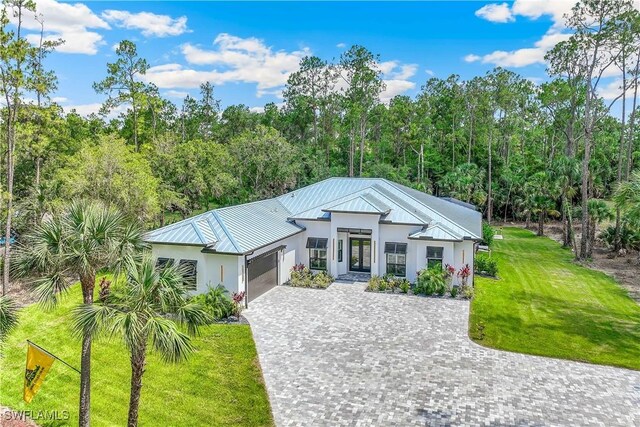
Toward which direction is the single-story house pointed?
toward the camera

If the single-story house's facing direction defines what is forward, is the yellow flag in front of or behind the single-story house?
in front

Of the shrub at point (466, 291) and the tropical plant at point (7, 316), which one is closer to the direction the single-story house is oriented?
the tropical plant

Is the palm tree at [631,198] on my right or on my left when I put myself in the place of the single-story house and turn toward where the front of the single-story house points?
on my left

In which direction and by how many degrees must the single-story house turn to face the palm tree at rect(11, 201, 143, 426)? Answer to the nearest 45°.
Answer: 0° — it already faces it

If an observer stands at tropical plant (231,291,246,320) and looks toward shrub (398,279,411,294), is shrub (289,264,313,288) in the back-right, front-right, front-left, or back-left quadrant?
front-left

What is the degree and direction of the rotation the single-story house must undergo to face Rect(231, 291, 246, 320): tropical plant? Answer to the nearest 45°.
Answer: approximately 45° to its right

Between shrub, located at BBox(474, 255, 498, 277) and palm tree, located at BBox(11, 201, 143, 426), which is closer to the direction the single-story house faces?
the palm tree

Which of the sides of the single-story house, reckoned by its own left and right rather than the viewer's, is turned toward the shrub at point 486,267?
left

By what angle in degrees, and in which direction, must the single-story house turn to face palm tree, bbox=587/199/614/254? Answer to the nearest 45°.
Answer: approximately 135° to its left

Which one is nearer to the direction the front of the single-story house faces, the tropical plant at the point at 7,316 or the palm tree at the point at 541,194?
the tropical plant
